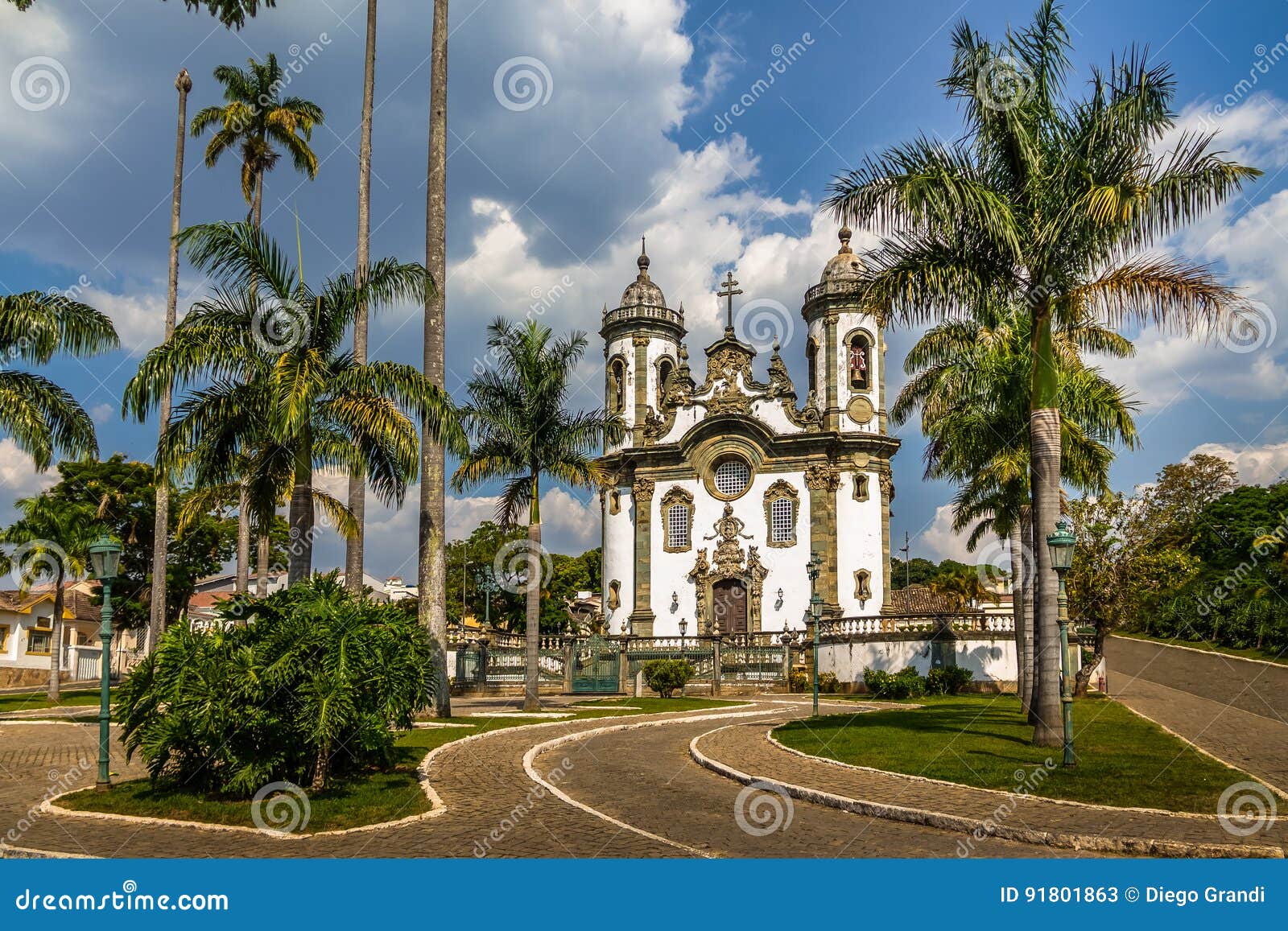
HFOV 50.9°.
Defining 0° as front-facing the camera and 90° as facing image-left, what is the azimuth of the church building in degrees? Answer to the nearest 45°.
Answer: approximately 0°

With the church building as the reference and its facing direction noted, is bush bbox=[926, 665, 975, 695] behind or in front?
in front

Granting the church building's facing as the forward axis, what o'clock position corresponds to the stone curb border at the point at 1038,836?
The stone curb border is roughly at 12 o'clock from the church building.

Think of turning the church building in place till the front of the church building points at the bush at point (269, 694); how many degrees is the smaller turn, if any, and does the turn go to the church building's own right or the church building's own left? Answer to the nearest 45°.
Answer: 0° — it already faces it

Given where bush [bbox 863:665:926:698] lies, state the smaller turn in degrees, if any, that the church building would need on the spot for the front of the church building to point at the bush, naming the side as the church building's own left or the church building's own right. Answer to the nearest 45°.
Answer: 0° — it already faces it

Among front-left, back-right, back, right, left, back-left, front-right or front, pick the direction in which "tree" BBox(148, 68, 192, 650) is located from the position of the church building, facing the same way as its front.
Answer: front-right

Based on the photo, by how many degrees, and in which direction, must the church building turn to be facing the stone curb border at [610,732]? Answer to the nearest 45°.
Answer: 0° — it already faces it

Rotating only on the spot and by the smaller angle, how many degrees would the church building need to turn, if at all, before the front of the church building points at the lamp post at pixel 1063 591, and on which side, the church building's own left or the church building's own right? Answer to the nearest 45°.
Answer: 0° — it already faces it

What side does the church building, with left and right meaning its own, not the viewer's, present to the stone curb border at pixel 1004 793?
front

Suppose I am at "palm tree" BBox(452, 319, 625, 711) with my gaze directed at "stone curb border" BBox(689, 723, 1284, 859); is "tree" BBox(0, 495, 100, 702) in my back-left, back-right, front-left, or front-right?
back-right
